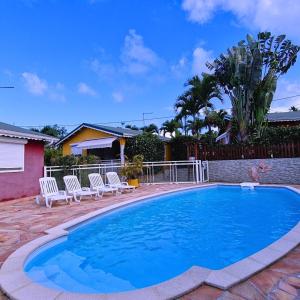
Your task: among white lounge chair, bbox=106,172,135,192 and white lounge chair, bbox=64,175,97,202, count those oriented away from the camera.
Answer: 0

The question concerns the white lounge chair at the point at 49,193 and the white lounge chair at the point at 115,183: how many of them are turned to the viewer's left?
0

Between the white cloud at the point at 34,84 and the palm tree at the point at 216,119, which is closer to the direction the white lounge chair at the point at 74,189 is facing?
the palm tree

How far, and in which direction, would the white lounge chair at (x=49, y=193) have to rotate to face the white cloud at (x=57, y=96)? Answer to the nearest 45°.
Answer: approximately 135° to its left

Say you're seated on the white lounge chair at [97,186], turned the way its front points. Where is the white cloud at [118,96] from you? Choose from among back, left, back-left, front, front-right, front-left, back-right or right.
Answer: back-left

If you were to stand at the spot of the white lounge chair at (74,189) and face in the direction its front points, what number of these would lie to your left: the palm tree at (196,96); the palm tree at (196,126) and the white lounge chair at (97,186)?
3

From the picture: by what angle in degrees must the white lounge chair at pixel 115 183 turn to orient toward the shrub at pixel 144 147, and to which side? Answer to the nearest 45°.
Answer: approximately 135° to its left
